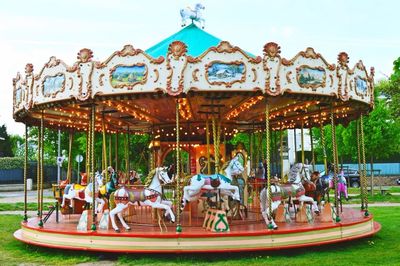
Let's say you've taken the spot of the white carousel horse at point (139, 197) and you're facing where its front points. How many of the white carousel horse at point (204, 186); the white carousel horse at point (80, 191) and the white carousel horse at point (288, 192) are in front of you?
2

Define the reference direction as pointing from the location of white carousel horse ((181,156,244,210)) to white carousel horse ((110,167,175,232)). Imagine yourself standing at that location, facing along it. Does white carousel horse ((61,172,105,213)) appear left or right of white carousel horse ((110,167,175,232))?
right

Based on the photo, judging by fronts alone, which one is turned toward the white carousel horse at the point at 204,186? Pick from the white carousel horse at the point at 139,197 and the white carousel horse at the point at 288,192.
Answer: the white carousel horse at the point at 139,197

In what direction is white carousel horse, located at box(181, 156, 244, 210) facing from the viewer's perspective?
to the viewer's right

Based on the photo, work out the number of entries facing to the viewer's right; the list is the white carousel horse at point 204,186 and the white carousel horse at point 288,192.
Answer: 2

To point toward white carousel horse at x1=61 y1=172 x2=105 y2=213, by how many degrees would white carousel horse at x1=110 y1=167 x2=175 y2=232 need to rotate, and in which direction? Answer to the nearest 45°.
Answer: approximately 135° to its left

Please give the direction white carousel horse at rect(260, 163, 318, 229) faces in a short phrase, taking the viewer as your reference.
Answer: facing to the right of the viewer

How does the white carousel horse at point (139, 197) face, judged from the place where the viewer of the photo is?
facing to the right of the viewer

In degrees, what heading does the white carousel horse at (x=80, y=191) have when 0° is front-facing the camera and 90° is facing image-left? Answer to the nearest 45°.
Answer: approximately 270°
